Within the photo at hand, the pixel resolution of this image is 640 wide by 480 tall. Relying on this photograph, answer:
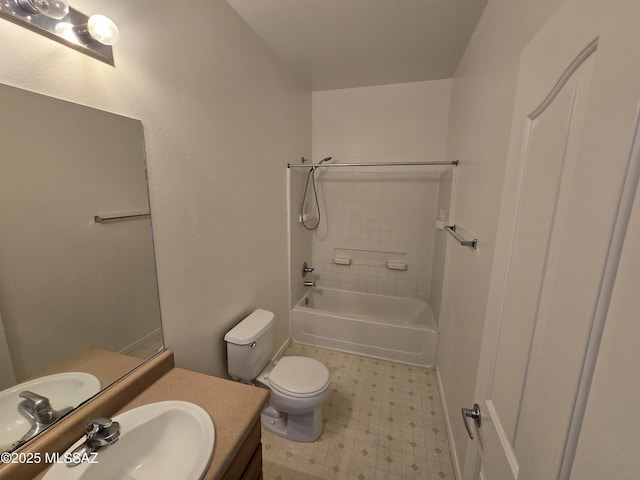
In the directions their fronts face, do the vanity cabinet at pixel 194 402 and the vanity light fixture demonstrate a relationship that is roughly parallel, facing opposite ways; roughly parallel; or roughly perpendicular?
roughly parallel

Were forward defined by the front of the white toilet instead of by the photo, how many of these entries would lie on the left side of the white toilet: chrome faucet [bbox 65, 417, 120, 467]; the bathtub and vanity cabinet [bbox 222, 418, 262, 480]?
1

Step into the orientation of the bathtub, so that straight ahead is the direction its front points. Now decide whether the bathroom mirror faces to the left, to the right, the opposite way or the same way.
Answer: to the left

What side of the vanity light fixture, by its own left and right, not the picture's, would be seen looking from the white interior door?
front

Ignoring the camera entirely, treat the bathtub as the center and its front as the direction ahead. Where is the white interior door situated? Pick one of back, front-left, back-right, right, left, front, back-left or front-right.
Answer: front

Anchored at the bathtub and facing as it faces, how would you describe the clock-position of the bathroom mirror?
The bathroom mirror is roughly at 1 o'clock from the bathtub.

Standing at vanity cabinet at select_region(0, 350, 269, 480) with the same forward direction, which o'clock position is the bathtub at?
The bathtub is roughly at 10 o'clock from the vanity cabinet.

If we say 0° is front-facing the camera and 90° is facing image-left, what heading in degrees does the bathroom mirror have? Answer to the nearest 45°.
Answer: approximately 315°

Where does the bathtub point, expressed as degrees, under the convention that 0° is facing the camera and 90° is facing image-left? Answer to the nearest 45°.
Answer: approximately 0°

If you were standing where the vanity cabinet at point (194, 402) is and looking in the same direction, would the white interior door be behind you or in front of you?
in front

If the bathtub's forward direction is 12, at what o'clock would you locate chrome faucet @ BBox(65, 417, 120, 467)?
The chrome faucet is roughly at 1 o'clock from the bathtub.
